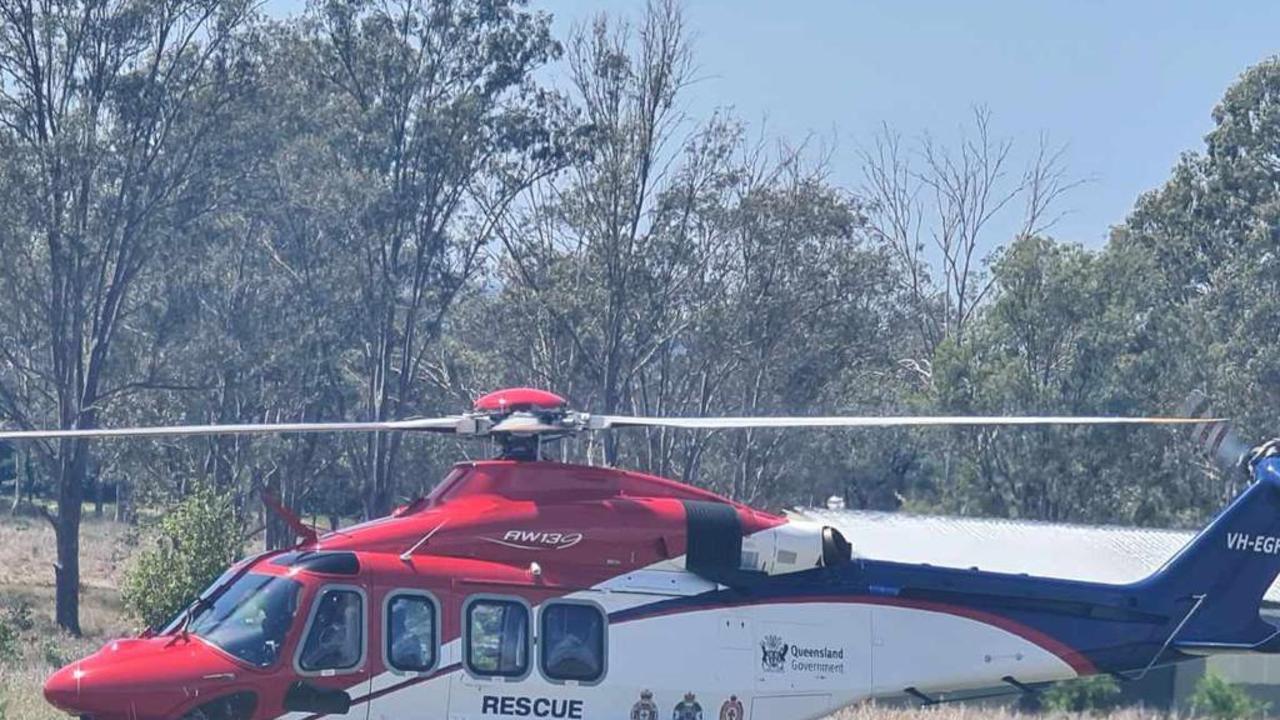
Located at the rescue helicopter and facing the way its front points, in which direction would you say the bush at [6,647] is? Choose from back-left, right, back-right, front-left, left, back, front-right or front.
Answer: front-right

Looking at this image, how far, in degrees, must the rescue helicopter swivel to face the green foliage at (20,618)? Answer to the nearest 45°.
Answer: approximately 45° to its right

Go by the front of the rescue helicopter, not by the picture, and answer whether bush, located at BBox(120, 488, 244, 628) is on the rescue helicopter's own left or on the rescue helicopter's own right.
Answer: on the rescue helicopter's own right

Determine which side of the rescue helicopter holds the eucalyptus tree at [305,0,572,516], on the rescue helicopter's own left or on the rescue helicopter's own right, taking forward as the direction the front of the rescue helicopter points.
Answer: on the rescue helicopter's own right

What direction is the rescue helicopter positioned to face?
to the viewer's left

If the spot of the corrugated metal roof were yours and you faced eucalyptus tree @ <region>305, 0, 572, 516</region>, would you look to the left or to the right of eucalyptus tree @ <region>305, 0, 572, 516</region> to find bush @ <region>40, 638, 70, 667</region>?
left

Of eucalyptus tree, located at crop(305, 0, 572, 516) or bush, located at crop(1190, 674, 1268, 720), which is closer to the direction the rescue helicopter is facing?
the eucalyptus tree

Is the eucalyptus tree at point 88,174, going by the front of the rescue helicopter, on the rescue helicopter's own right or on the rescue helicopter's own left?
on the rescue helicopter's own right

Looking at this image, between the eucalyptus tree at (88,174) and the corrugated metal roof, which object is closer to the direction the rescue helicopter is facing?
the eucalyptus tree

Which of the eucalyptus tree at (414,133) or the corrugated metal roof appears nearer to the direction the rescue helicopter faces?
the eucalyptus tree
